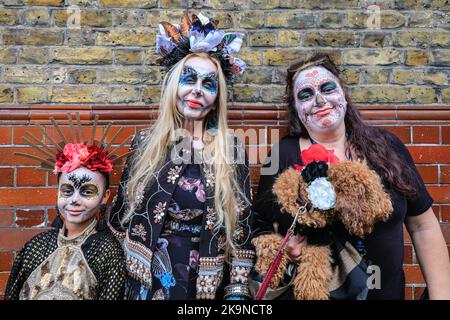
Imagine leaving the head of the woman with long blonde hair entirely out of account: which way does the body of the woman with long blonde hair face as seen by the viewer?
toward the camera

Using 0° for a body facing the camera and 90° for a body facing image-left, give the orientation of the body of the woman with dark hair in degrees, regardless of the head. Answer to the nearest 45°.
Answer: approximately 0°

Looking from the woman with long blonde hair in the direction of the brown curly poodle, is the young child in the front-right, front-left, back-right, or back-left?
back-right

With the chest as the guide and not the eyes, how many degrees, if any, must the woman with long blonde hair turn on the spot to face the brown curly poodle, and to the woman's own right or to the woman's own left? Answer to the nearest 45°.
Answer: approximately 45° to the woman's own left

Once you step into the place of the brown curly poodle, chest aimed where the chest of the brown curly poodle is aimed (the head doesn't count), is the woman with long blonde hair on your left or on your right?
on your right

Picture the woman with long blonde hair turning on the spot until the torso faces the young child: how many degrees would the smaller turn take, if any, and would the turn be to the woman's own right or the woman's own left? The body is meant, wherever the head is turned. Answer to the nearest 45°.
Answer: approximately 90° to the woman's own right

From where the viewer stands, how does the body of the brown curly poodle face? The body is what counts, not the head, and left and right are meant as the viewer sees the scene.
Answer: facing the viewer and to the left of the viewer

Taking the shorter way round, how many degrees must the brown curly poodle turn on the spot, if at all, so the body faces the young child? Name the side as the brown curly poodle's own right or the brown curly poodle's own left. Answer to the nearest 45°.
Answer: approximately 45° to the brown curly poodle's own right

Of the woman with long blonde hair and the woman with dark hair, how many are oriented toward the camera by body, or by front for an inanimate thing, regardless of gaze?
2

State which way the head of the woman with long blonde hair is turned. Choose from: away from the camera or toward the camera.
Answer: toward the camera
